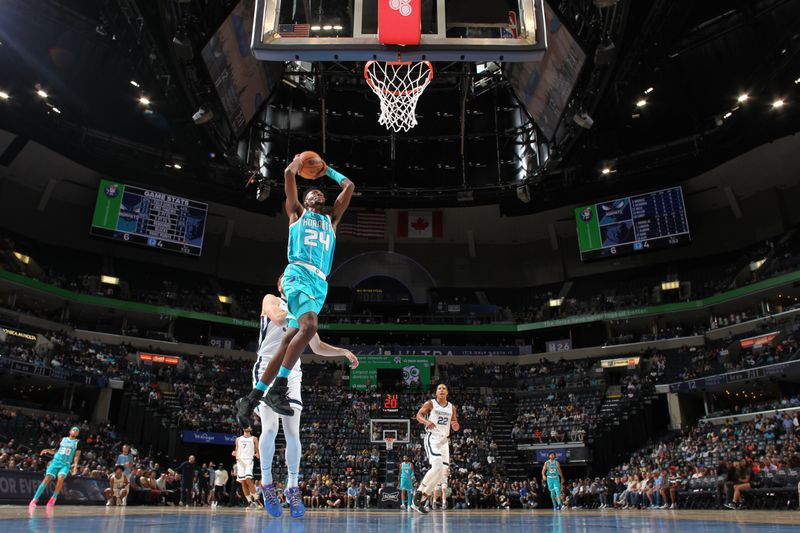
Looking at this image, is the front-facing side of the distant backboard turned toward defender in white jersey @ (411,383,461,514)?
yes

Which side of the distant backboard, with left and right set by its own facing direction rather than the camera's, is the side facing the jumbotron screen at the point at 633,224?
left

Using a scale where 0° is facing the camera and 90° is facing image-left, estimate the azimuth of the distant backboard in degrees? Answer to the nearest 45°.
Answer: approximately 0°

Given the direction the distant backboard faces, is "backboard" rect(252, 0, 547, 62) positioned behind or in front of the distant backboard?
in front

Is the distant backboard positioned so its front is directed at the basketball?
yes

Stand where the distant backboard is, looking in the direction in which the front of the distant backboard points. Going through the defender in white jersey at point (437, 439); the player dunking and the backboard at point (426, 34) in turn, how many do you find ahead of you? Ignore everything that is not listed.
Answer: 3

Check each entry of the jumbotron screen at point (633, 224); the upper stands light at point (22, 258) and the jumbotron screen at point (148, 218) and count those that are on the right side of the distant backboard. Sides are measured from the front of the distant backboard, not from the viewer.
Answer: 2

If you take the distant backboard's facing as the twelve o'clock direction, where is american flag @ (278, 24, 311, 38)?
The american flag is roughly at 12 o'clock from the distant backboard.

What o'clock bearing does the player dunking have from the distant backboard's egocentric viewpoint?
The player dunking is roughly at 12 o'clock from the distant backboard.

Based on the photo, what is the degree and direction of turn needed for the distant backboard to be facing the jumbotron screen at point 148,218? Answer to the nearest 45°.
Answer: approximately 90° to its right

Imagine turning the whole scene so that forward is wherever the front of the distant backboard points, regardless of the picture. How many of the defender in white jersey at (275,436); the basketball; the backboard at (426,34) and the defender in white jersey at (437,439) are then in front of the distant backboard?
4

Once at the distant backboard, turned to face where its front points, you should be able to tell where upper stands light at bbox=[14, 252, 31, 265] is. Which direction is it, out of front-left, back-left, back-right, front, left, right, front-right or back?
right
